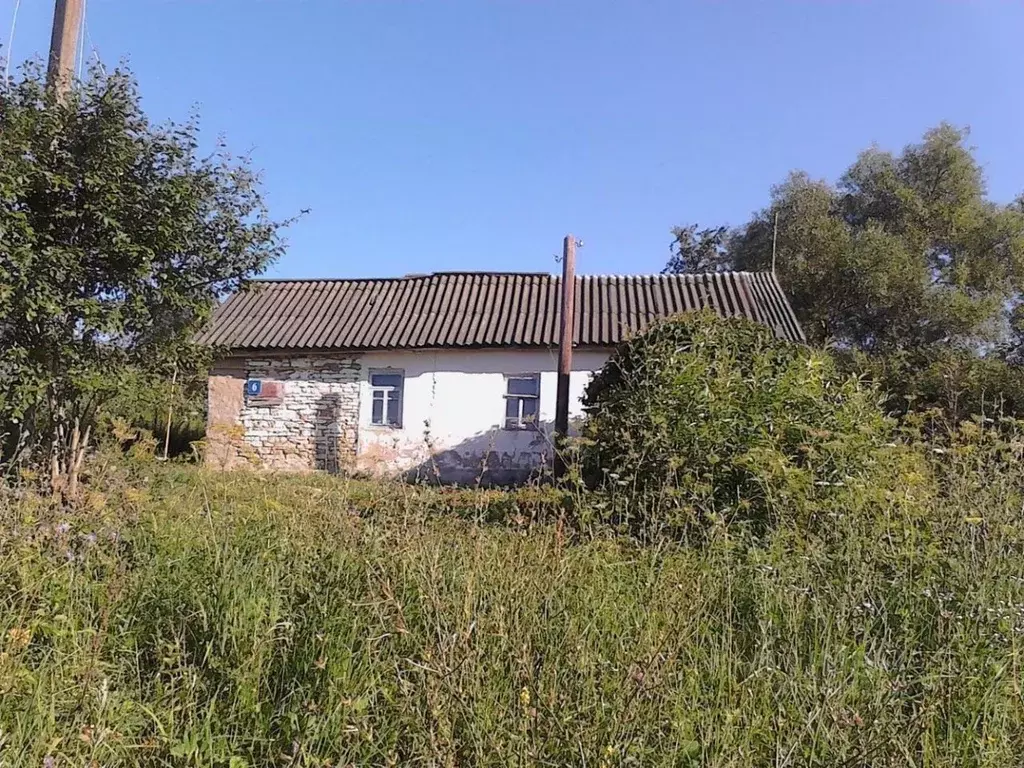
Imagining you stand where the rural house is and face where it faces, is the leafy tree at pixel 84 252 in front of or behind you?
in front

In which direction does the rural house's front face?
toward the camera

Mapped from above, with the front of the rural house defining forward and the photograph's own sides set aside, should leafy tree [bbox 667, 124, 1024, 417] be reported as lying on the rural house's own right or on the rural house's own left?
on the rural house's own left

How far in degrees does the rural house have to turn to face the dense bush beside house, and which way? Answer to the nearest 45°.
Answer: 0° — it already faces it

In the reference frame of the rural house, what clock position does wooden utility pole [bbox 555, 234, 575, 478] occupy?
The wooden utility pole is roughly at 11 o'clock from the rural house.

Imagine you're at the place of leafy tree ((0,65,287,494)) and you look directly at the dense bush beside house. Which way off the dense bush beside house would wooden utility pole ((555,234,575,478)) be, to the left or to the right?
left
